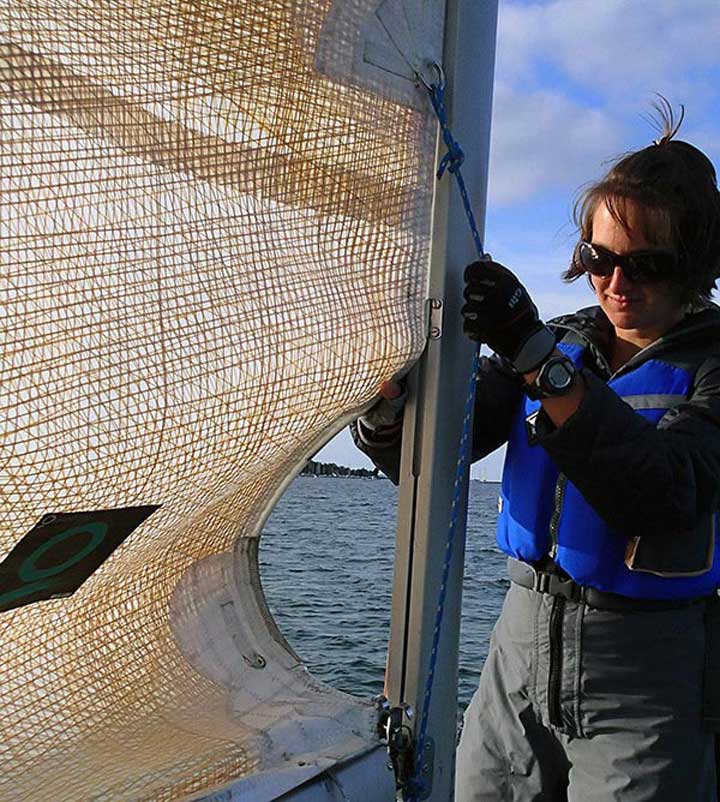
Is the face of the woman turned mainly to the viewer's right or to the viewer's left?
to the viewer's left

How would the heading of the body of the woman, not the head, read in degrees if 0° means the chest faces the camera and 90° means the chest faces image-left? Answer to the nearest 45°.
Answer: approximately 45°

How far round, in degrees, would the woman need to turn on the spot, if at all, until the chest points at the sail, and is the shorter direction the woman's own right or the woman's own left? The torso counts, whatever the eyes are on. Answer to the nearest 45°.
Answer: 0° — they already face it
